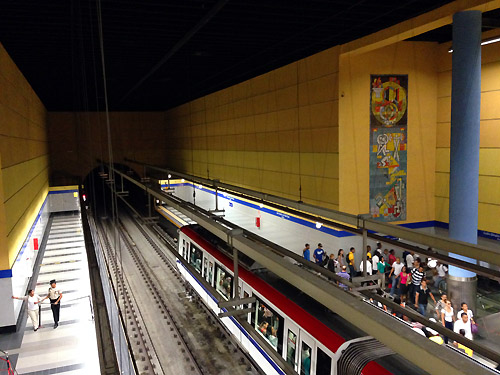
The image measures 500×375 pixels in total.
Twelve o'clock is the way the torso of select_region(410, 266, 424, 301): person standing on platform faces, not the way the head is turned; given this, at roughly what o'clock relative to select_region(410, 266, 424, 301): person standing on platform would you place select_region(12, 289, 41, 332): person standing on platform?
select_region(12, 289, 41, 332): person standing on platform is roughly at 2 o'clock from select_region(410, 266, 424, 301): person standing on platform.

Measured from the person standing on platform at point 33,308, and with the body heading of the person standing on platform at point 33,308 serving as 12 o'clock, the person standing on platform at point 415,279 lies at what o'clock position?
the person standing on platform at point 415,279 is roughly at 10 o'clock from the person standing on platform at point 33,308.

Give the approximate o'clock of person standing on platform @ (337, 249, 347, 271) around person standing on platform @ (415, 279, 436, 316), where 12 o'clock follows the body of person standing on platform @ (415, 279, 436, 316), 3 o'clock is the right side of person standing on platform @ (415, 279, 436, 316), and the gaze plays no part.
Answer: person standing on platform @ (337, 249, 347, 271) is roughly at 6 o'clock from person standing on platform @ (415, 279, 436, 316).

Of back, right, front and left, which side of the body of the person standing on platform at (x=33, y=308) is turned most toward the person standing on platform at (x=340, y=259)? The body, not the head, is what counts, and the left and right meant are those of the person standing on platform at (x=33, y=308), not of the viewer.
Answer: left

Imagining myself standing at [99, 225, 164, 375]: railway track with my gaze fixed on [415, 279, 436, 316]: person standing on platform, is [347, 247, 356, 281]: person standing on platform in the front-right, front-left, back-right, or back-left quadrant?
front-left

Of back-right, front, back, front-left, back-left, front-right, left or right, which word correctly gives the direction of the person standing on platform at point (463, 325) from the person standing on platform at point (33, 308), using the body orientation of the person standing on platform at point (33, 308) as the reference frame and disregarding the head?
front-left

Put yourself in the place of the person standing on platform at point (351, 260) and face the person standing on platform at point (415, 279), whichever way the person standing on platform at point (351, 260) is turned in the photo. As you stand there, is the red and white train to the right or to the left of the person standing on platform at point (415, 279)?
right

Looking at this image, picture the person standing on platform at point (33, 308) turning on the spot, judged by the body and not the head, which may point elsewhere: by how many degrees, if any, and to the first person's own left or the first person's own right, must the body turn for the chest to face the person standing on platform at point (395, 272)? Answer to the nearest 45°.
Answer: approximately 45° to the first person's own left

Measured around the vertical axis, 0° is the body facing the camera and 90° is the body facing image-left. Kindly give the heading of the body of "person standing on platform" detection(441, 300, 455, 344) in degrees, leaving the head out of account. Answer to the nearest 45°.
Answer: approximately 315°

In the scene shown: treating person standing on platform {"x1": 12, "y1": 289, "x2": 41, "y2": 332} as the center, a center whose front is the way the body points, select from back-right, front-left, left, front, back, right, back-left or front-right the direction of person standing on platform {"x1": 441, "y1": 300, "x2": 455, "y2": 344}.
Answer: front-left

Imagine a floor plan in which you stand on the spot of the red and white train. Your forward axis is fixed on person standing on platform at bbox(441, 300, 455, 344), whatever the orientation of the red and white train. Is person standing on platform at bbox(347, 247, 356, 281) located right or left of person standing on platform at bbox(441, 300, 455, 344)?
left

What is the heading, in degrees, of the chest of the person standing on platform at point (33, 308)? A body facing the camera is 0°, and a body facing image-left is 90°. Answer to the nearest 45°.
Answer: approximately 0°
